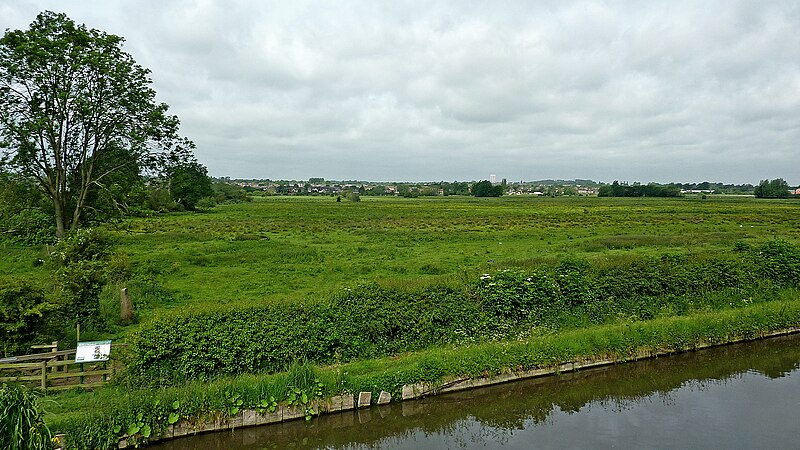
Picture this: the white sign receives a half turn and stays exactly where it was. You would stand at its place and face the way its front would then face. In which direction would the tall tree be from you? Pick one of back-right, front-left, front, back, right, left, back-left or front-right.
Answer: front

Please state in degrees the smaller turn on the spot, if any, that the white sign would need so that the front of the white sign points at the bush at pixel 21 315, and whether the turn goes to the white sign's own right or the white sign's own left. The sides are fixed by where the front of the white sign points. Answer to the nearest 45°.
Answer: approximately 135° to the white sign's own right

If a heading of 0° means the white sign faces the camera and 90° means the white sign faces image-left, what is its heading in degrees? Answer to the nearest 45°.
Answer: approximately 0°

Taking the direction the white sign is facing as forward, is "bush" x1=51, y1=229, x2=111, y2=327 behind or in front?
behind
